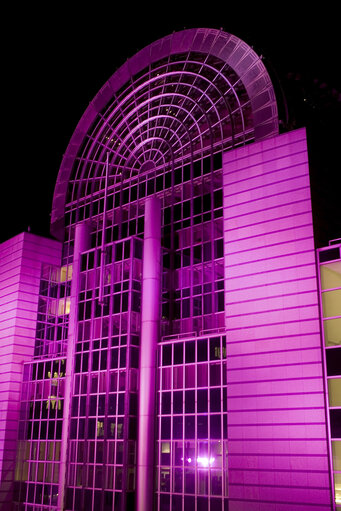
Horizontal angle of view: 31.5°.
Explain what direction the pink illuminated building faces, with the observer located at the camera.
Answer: facing the viewer and to the left of the viewer
